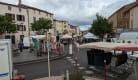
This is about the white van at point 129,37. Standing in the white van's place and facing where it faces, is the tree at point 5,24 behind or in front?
in front

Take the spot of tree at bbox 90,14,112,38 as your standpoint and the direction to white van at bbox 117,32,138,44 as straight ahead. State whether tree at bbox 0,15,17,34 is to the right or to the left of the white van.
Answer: right

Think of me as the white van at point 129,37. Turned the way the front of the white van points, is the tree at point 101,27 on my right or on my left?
on my right
